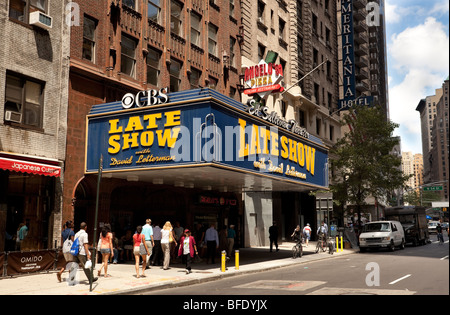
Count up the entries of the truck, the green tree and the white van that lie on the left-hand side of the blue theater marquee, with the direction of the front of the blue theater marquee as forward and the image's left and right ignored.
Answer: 3

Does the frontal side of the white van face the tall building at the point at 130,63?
yes

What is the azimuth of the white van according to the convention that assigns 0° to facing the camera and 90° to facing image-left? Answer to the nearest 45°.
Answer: approximately 45°

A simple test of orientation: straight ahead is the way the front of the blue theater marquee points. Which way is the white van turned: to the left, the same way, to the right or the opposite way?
to the right

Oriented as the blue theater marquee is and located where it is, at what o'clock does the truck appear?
The truck is roughly at 9 o'clock from the blue theater marquee.

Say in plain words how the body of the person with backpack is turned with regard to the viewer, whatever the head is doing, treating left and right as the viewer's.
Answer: facing away from the viewer and to the right of the viewer

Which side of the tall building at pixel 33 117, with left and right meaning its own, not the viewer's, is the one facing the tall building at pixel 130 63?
left

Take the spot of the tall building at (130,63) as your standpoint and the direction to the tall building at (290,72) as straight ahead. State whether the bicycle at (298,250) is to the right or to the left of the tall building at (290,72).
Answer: right

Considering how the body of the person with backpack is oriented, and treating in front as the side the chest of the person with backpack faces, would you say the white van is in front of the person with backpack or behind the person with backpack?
in front

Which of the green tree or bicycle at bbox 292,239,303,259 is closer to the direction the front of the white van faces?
the bicycle
